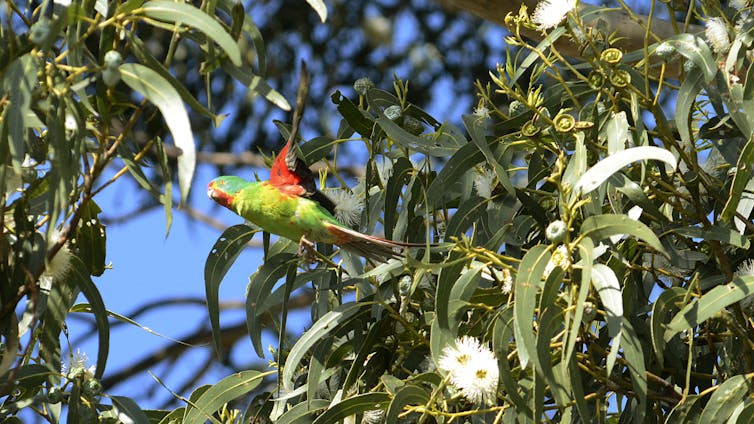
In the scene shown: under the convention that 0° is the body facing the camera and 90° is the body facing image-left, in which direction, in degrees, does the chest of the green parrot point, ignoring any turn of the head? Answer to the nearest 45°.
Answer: approximately 90°

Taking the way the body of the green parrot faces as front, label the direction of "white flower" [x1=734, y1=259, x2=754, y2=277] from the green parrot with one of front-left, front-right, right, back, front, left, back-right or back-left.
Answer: back
